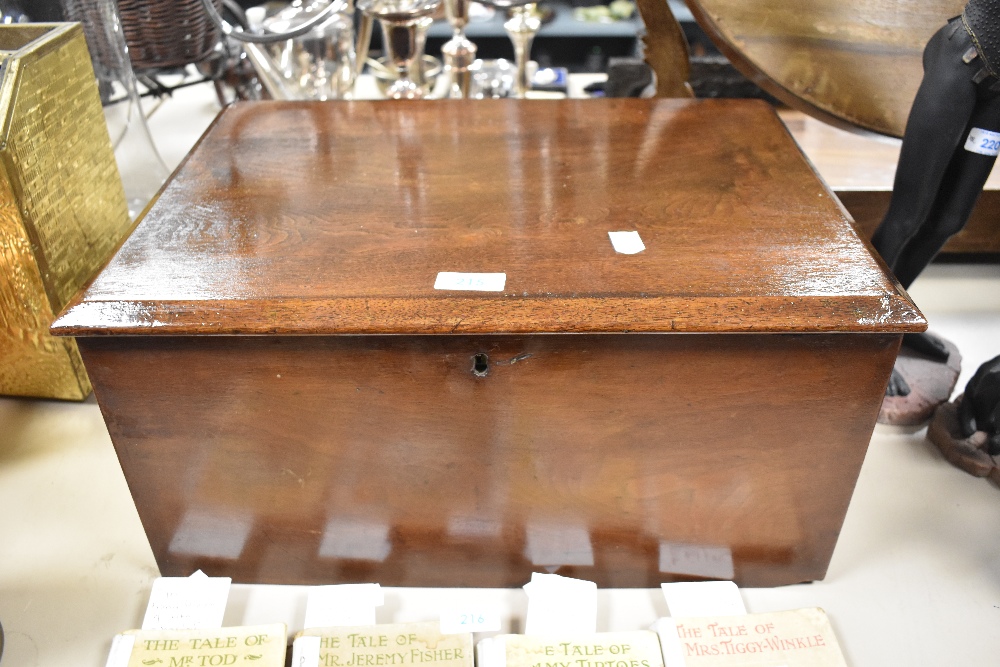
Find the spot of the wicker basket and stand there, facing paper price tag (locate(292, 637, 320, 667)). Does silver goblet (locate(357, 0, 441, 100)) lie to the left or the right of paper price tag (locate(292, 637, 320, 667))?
left
